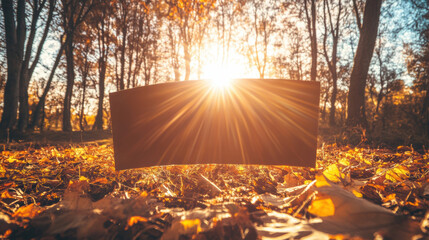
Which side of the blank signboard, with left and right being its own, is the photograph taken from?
front

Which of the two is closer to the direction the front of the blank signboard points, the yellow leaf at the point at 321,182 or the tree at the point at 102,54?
the yellow leaf

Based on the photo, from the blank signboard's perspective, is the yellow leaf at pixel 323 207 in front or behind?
in front

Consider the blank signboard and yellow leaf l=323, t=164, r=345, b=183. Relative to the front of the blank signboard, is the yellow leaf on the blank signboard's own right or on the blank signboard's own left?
on the blank signboard's own left

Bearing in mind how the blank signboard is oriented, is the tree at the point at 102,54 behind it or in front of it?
behind

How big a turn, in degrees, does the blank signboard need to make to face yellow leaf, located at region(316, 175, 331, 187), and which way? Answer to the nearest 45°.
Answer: approximately 45° to its left

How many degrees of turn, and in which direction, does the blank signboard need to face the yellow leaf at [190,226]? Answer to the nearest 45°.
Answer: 0° — it already faces it

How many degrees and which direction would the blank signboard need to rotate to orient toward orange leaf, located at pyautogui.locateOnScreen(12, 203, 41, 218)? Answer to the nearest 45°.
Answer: approximately 45° to its right
